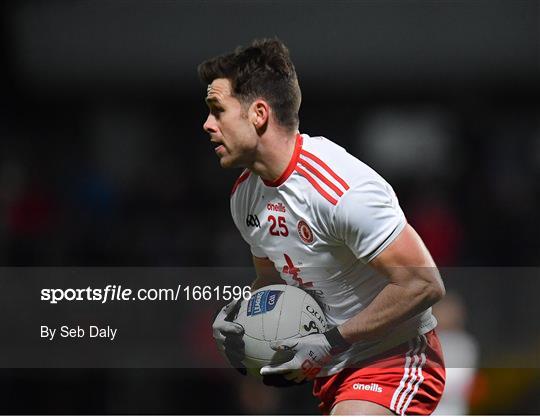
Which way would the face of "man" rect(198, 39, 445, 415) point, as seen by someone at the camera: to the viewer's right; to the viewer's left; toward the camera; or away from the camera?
to the viewer's left

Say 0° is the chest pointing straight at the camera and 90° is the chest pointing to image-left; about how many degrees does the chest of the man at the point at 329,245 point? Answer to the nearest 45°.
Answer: approximately 45°
